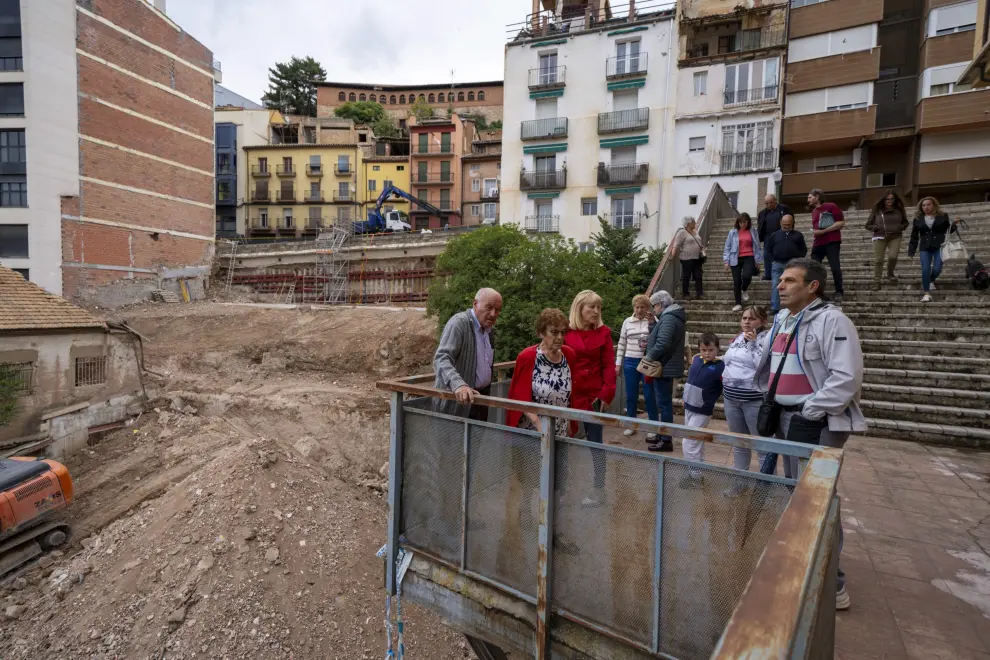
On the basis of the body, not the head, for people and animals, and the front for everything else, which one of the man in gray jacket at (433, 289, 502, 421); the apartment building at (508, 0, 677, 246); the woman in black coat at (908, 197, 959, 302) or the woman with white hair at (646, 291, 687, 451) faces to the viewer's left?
the woman with white hair

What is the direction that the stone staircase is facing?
toward the camera

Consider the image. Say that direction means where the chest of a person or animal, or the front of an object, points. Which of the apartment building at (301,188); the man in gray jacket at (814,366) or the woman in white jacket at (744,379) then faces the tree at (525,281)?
the apartment building

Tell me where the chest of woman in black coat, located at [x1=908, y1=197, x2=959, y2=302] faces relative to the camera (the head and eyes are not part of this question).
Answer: toward the camera

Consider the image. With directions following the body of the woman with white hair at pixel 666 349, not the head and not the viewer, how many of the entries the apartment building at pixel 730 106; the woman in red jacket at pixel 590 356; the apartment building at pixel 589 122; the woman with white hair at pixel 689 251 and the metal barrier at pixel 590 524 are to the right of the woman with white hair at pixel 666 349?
3

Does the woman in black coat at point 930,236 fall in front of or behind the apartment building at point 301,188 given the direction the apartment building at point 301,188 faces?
in front

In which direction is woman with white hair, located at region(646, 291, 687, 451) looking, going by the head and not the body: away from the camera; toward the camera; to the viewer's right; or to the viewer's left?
to the viewer's left

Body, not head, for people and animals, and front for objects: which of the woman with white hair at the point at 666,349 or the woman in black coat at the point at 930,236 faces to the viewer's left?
the woman with white hair

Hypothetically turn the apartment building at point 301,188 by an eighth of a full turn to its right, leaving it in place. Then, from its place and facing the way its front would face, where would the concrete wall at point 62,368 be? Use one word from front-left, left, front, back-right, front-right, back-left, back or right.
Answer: front-left

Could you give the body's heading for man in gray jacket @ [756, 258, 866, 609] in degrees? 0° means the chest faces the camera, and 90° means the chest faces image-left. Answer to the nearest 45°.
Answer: approximately 45°
